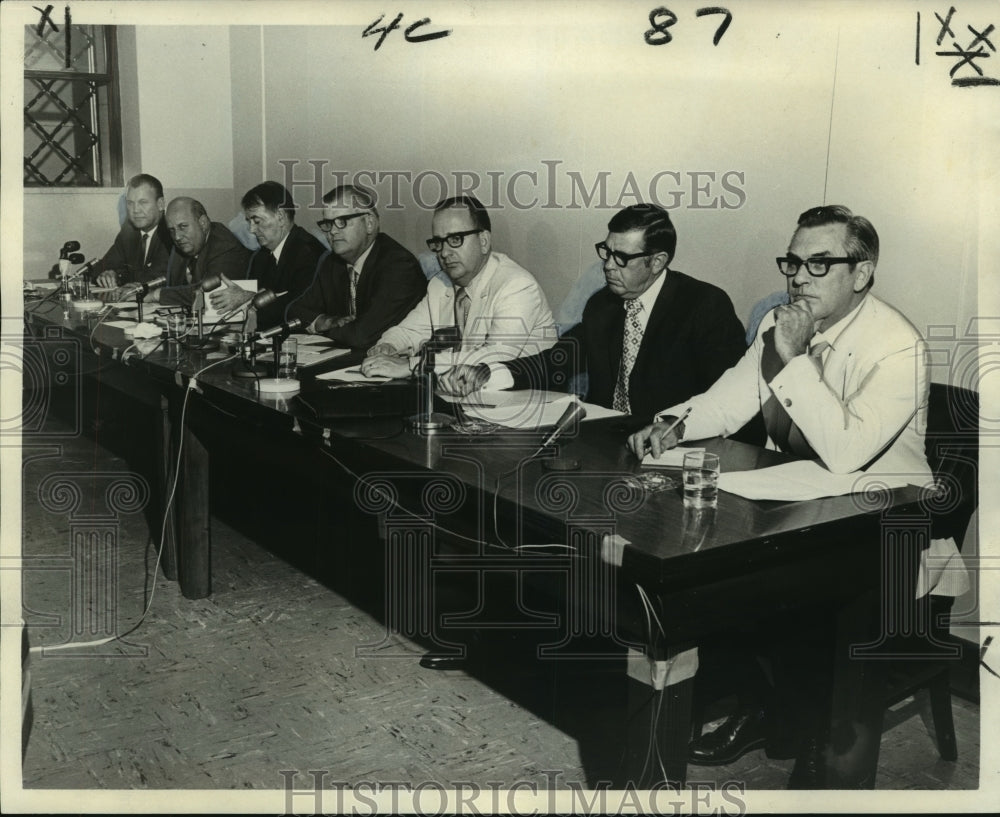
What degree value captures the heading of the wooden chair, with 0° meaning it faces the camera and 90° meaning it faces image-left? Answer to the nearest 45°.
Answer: approximately 45°

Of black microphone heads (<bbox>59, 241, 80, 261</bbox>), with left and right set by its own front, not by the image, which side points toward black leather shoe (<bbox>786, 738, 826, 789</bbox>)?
right

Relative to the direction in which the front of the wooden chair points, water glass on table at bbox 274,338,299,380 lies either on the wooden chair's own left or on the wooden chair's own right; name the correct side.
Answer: on the wooden chair's own right

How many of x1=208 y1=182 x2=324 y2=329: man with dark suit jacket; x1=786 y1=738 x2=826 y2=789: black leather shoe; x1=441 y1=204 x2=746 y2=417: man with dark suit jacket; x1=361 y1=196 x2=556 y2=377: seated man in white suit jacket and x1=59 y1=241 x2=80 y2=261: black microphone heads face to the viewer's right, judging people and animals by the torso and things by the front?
1

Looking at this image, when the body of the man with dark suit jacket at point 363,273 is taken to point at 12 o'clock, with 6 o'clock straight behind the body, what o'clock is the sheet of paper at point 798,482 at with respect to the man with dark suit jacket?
The sheet of paper is roughly at 10 o'clock from the man with dark suit jacket.

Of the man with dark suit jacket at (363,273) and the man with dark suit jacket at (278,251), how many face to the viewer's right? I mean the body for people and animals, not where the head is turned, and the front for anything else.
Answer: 0

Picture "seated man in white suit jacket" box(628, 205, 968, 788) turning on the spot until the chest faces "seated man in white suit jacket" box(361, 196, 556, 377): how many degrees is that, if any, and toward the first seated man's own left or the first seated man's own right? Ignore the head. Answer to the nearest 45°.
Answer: approximately 90° to the first seated man's own right

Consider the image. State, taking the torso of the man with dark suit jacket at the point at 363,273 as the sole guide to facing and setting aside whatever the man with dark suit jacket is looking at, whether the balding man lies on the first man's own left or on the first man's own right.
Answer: on the first man's own right

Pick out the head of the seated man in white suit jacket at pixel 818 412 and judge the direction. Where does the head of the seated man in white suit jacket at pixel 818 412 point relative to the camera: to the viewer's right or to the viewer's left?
to the viewer's left

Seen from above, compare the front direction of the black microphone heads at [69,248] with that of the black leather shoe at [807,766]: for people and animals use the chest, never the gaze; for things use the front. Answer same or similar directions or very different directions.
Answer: very different directions

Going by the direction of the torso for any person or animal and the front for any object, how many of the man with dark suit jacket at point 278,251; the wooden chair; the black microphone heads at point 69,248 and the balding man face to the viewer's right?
1
